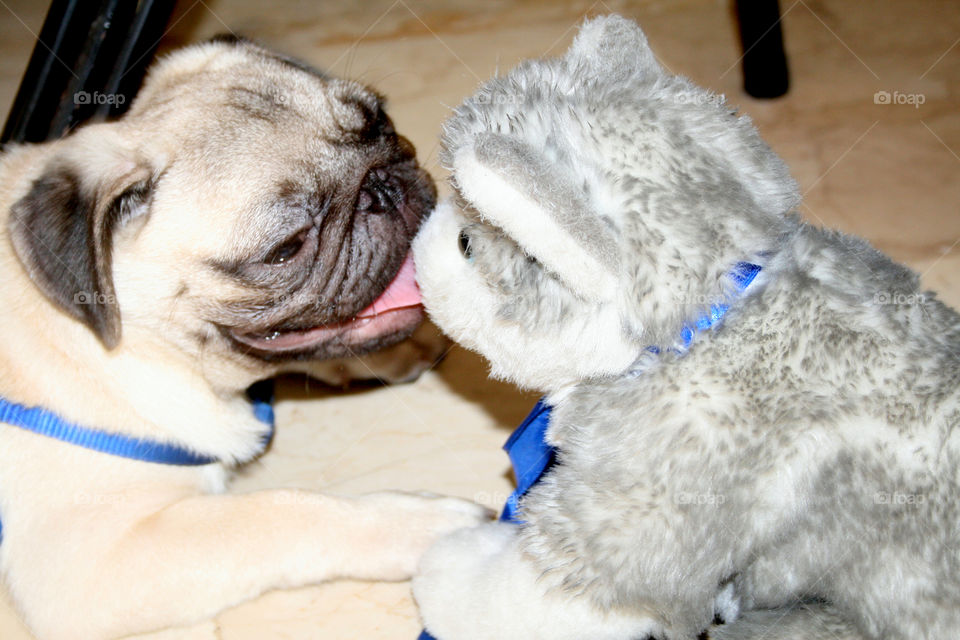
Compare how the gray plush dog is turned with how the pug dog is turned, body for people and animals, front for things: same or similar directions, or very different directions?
very different directions

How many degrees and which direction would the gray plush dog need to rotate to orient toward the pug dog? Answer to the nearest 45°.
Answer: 0° — it already faces it

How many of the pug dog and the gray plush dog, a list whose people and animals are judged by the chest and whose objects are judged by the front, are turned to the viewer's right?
1

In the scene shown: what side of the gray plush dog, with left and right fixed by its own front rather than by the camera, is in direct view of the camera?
left

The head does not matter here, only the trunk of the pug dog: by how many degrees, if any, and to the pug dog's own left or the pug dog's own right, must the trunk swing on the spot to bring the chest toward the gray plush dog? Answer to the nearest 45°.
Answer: approximately 45° to the pug dog's own right

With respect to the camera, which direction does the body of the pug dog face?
to the viewer's right
